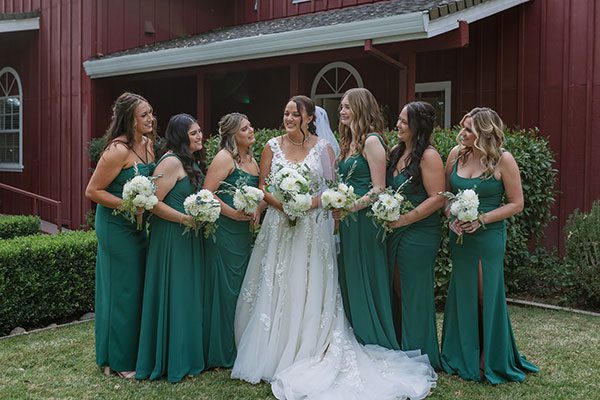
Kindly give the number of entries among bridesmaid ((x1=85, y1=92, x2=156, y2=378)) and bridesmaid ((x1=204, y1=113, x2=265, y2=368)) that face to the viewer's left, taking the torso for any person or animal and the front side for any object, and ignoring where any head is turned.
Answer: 0

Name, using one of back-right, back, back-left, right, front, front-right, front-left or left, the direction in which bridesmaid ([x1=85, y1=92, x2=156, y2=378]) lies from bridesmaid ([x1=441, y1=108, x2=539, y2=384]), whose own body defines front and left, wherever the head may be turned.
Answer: front-right

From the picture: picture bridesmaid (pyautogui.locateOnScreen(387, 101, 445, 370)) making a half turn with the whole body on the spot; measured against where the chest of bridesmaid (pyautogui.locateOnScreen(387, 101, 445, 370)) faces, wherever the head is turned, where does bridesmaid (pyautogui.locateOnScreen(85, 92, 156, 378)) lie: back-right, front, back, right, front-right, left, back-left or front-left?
back-left

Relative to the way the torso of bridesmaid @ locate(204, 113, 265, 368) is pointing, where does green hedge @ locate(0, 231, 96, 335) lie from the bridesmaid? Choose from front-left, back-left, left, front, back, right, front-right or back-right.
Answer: back

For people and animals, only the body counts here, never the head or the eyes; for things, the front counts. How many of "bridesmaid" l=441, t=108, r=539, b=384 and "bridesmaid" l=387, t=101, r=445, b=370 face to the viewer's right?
0

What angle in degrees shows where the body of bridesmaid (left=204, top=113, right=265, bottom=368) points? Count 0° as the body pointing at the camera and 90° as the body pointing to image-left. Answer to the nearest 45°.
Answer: approximately 315°

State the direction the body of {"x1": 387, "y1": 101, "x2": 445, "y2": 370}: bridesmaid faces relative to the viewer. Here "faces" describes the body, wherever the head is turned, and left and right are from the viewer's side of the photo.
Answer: facing the viewer and to the left of the viewer

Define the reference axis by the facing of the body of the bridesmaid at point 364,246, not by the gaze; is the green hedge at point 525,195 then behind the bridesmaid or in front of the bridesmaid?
behind

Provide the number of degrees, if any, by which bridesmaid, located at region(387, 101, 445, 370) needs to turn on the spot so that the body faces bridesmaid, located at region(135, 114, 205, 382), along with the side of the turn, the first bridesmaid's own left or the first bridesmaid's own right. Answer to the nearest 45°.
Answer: approximately 45° to the first bridesmaid's own right

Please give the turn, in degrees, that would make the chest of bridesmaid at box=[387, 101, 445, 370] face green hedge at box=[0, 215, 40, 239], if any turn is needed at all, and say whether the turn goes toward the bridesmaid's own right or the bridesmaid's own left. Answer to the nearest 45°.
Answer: approximately 90° to the bridesmaid's own right

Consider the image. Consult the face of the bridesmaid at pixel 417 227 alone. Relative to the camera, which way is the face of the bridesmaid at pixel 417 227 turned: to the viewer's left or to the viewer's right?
to the viewer's left

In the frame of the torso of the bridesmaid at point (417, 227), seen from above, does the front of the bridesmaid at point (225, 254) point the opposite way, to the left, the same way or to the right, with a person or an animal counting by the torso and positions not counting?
to the left

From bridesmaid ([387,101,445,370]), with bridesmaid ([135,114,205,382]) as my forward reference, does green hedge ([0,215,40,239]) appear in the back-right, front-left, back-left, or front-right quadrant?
front-right

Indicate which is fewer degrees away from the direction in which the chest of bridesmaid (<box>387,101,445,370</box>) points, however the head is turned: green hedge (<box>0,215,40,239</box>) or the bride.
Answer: the bride
